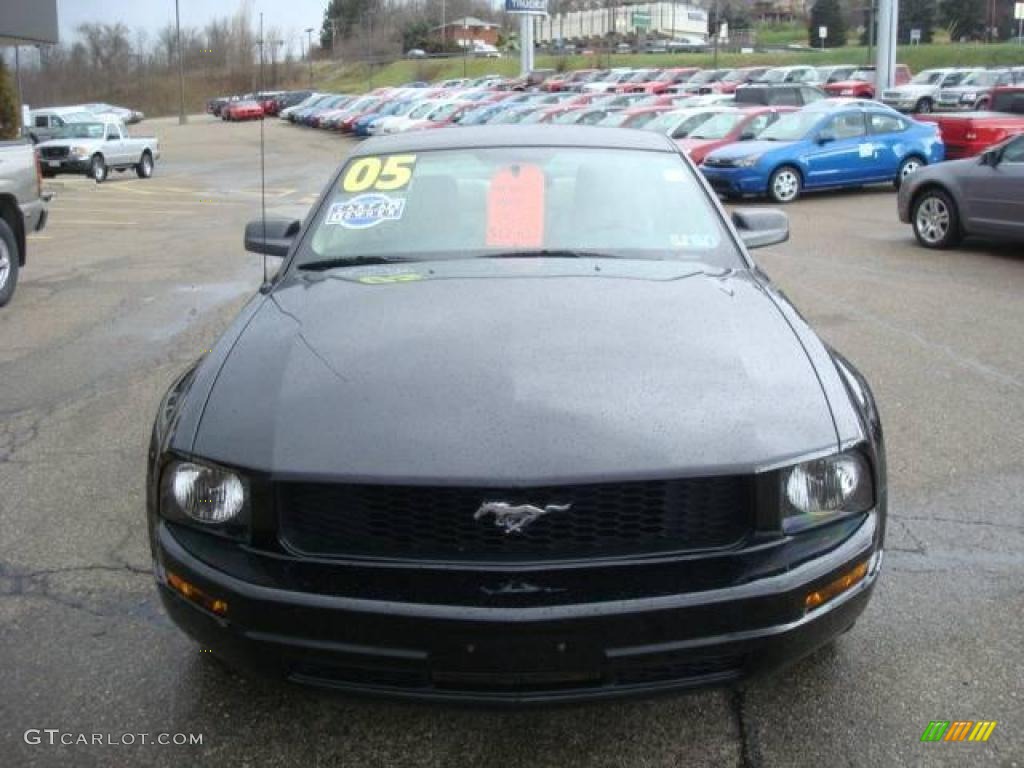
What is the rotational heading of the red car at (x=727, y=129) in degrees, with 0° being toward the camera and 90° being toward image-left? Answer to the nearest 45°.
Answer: approximately 45°

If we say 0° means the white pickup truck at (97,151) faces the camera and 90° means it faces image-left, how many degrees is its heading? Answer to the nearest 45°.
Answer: approximately 45°

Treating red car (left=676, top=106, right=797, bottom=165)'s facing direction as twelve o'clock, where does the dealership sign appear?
The dealership sign is roughly at 4 o'clock from the red car.

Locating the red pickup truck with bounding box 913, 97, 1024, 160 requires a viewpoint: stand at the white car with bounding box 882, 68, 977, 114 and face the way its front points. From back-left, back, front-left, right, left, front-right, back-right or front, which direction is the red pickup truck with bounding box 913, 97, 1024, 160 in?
front-left

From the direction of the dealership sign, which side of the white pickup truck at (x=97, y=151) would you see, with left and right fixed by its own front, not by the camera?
back

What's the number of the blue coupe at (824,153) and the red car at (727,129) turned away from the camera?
0

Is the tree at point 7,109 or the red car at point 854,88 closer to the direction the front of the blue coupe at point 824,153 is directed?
the tree

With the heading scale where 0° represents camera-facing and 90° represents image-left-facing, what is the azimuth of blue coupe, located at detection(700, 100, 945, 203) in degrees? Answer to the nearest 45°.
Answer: approximately 45°

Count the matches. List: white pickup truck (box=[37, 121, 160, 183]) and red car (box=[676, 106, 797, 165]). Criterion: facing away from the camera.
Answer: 0

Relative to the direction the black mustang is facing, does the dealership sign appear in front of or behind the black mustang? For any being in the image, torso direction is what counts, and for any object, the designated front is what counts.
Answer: behind

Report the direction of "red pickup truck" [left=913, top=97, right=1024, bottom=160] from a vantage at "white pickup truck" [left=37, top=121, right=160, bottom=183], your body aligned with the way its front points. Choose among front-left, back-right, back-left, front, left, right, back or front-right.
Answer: left

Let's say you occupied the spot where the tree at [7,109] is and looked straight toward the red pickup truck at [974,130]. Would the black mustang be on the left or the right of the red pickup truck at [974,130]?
right

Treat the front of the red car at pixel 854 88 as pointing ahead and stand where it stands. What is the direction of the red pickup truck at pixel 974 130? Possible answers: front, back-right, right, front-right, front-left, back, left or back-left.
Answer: front-left
